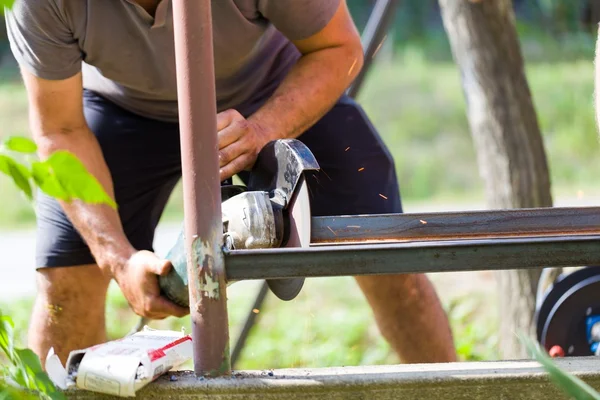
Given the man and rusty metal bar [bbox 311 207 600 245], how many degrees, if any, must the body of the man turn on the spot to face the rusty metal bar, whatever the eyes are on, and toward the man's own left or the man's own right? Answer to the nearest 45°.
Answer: approximately 45° to the man's own left

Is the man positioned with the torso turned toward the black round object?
no

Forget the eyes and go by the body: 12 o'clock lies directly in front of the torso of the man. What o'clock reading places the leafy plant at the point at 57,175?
The leafy plant is roughly at 12 o'clock from the man.

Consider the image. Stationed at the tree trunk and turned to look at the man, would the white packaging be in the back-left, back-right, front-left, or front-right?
front-left

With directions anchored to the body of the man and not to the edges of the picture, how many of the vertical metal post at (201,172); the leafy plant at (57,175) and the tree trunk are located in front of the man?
2

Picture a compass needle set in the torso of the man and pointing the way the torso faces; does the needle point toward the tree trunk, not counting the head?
no

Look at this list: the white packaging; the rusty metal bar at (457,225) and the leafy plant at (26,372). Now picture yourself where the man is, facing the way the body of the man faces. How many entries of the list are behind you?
0

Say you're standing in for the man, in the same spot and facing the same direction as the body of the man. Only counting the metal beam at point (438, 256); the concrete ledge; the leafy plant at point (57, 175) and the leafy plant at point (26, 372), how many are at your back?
0

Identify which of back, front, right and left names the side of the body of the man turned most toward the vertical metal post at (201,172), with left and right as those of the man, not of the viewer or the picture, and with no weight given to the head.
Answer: front

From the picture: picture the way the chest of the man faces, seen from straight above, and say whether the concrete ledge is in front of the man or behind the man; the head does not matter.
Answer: in front

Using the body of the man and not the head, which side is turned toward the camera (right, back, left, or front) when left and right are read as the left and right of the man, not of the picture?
front

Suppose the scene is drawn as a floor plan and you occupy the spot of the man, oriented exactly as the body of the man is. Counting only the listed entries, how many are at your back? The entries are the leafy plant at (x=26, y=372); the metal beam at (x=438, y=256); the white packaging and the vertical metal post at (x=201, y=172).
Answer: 0

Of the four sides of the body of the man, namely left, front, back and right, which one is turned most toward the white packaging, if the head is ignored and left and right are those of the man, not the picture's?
front
